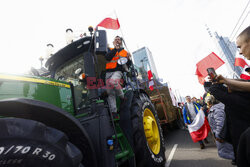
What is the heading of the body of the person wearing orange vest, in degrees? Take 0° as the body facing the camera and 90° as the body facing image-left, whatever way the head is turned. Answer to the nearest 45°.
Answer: approximately 315°

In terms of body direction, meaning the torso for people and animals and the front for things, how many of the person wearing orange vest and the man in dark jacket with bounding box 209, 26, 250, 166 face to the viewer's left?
1

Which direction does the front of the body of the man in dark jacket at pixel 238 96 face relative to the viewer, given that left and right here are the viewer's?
facing to the left of the viewer

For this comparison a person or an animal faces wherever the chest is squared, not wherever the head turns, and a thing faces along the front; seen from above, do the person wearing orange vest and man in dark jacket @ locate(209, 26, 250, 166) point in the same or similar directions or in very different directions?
very different directions

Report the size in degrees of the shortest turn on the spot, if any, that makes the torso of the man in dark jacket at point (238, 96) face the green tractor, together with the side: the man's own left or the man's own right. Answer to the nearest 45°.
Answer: approximately 45° to the man's own left

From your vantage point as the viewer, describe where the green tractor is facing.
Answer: facing the viewer and to the left of the viewer

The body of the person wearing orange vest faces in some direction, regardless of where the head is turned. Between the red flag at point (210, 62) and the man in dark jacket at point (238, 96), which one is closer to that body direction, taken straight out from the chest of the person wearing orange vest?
the man in dark jacket

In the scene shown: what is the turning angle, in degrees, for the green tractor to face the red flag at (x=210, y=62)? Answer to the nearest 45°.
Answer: approximately 135° to its left

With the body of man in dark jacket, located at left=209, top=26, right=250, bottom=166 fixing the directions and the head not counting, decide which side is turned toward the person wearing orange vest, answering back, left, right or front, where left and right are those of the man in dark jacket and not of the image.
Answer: front
